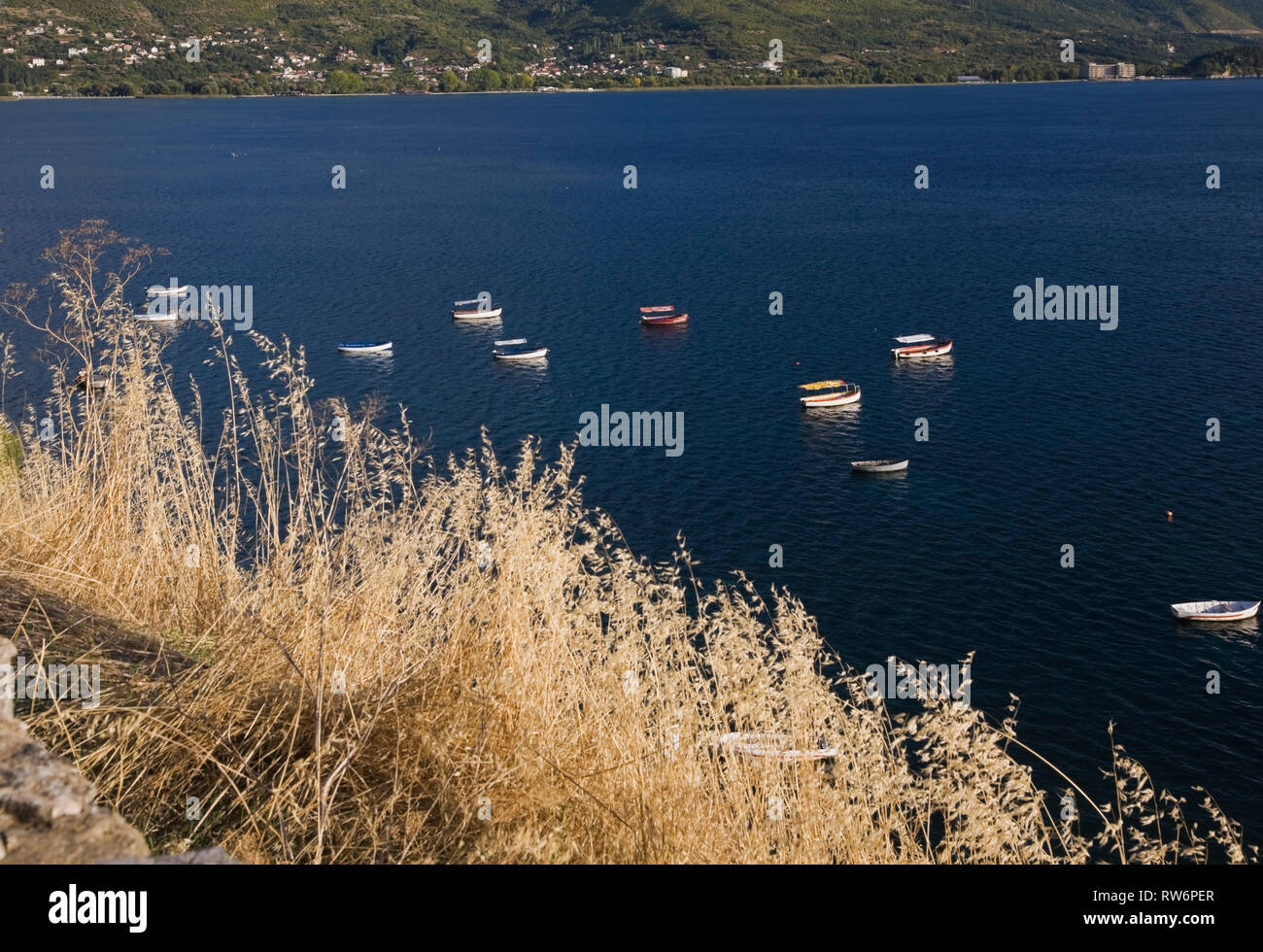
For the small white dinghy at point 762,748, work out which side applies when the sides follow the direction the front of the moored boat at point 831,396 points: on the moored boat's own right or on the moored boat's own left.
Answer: on the moored boat's own right

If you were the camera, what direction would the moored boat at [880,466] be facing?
facing to the right of the viewer

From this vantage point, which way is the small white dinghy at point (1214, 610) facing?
to the viewer's right

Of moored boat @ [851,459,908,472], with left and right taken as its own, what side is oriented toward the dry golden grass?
right

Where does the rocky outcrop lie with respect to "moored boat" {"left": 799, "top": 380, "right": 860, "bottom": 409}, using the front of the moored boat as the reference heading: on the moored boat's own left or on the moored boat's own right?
on the moored boat's own right

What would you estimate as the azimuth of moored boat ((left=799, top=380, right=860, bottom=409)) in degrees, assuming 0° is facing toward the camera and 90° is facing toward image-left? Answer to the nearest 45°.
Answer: approximately 270°

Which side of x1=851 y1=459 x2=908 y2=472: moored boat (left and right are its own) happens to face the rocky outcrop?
right

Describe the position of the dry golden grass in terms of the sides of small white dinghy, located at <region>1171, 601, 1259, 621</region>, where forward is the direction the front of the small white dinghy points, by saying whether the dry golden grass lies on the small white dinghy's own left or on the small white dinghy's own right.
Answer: on the small white dinghy's own right
